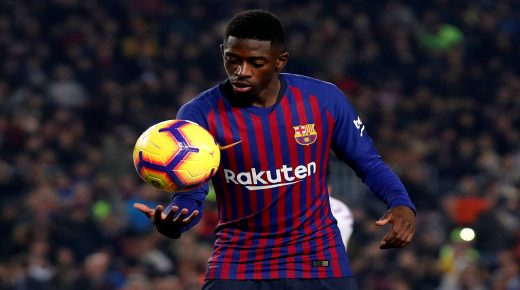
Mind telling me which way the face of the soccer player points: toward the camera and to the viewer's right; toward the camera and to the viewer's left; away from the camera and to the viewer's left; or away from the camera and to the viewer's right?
toward the camera and to the viewer's left

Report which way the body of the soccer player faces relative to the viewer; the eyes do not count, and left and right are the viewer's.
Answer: facing the viewer
